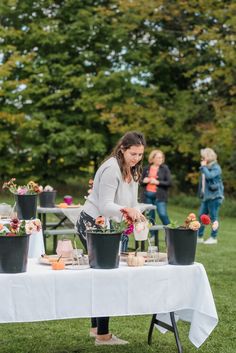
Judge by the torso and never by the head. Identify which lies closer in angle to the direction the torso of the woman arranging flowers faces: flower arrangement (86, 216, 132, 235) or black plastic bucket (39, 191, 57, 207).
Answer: the flower arrangement

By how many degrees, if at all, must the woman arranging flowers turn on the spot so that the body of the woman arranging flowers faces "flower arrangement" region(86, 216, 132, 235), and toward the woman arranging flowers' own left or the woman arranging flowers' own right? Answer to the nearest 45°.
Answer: approximately 45° to the woman arranging flowers' own right

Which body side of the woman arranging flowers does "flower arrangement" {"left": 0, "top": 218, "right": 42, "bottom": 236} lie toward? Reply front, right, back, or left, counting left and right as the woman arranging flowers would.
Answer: right

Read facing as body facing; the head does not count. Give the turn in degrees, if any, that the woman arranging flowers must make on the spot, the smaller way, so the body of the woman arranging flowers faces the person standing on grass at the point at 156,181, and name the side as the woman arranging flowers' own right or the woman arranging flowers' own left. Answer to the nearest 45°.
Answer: approximately 135° to the woman arranging flowers' own left

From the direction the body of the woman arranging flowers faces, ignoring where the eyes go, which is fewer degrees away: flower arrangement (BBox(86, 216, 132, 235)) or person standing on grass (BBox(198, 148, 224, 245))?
the flower arrangement

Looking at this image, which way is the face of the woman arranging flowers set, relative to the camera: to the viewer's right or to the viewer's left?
to the viewer's right

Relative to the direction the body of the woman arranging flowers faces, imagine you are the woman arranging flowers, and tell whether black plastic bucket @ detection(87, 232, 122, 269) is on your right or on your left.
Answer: on your right

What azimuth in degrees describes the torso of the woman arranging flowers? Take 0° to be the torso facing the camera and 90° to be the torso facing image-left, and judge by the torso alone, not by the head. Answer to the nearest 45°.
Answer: approximately 315°
